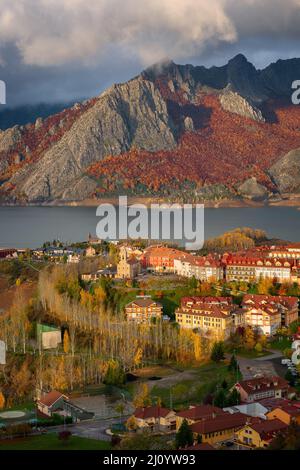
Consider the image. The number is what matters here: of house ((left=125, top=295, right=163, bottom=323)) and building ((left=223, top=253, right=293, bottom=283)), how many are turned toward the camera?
2

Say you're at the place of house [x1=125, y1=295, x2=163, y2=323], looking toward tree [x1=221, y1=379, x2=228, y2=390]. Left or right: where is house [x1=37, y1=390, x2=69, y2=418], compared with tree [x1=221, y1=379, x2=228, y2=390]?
right

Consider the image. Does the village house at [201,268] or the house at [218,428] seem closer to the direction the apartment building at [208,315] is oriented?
the house

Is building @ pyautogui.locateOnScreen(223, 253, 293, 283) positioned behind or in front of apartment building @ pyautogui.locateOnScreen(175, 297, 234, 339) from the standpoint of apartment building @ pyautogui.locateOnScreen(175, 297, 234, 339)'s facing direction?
behind

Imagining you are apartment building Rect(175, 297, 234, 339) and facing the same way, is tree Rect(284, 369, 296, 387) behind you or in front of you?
in front

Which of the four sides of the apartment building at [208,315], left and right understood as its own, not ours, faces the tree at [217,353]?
front

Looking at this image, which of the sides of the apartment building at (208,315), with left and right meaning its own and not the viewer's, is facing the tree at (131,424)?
front

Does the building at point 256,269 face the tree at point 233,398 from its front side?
yes

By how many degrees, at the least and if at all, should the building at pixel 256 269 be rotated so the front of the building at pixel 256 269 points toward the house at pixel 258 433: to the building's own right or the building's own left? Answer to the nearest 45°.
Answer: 0° — it already faces it

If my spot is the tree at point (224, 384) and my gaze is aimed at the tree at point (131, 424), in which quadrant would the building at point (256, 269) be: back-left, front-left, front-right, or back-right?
back-right

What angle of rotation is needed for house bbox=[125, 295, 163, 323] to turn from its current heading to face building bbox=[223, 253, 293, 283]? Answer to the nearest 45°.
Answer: approximately 135° to its left

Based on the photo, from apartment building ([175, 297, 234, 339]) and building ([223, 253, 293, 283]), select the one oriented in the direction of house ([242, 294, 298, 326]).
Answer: building ([223, 253, 293, 283])
